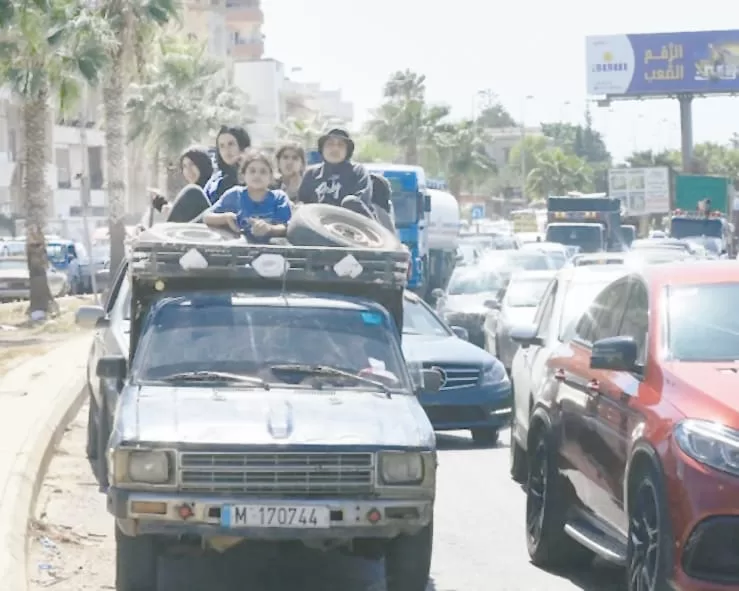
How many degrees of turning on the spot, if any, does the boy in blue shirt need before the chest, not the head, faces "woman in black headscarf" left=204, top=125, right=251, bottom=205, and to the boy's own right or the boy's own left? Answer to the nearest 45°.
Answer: approximately 180°

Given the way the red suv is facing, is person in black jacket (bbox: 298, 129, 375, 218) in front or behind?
behind

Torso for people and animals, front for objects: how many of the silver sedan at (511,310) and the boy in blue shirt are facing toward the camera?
2

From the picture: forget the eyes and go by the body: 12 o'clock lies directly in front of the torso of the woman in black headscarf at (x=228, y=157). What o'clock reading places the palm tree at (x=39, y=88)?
The palm tree is roughly at 4 o'clock from the woman in black headscarf.

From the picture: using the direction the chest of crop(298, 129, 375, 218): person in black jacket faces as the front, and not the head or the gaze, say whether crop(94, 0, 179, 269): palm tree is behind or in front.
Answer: behind

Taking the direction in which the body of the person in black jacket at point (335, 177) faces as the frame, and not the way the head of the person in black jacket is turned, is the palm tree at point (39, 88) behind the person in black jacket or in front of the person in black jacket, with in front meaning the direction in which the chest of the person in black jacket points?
behind

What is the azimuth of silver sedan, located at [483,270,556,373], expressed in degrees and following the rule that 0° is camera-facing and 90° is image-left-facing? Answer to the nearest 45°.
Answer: approximately 0°

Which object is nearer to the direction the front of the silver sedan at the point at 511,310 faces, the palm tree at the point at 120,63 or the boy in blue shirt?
the boy in blue shirt
